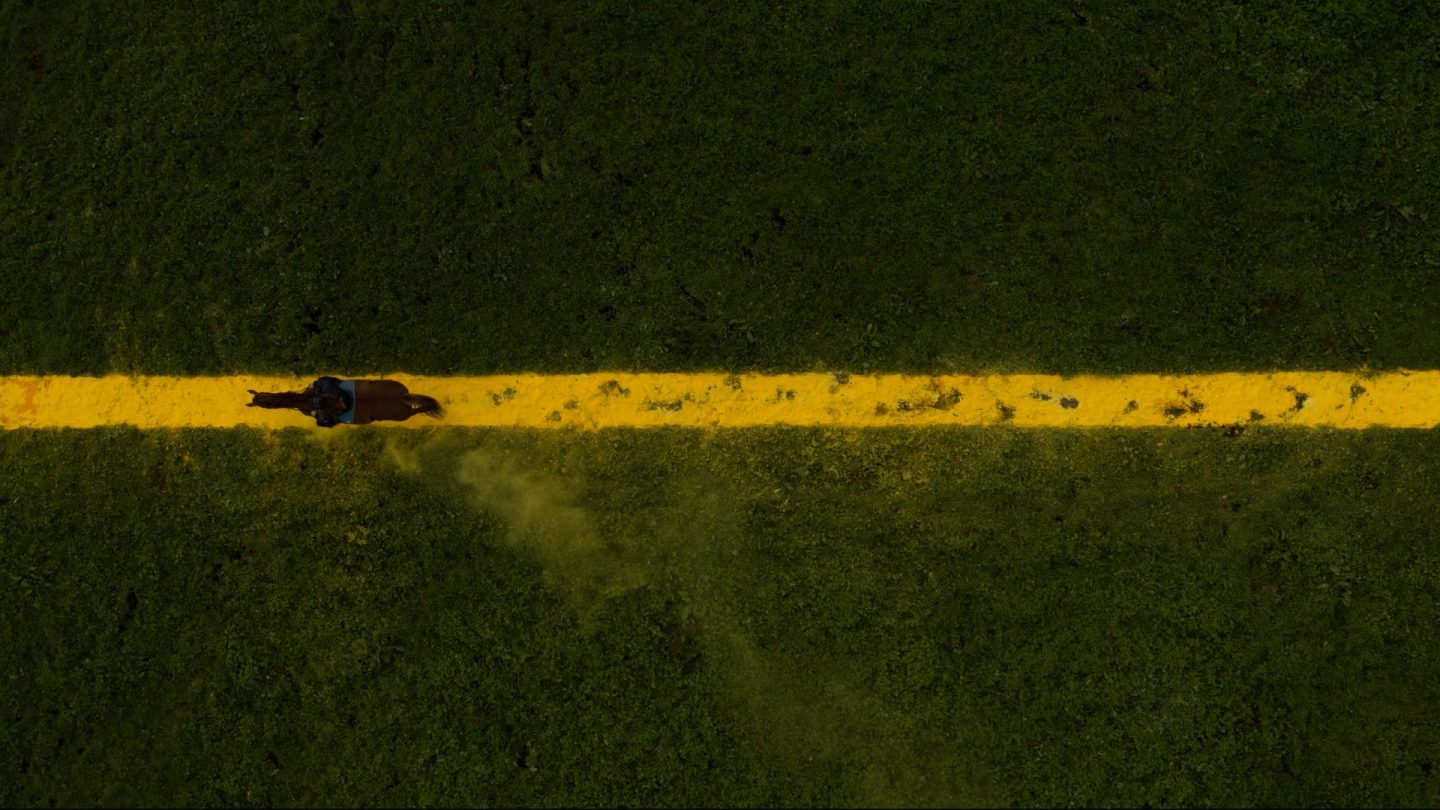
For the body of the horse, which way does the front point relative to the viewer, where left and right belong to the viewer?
facing to the left of the viewer
